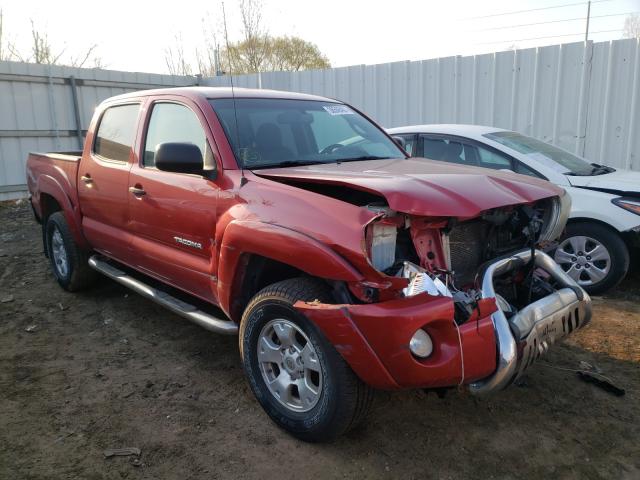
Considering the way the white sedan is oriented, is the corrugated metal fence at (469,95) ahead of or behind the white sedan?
behind

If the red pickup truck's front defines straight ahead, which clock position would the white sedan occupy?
The white sedan is roughly at 9 o'clock from the red pickup truck.

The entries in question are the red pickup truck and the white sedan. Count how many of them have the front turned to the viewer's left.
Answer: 0

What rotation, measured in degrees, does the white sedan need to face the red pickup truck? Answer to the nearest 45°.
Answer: approximately 90° to its right

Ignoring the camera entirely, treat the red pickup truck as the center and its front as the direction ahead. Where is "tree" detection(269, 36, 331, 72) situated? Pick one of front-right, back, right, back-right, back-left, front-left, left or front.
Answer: back-left

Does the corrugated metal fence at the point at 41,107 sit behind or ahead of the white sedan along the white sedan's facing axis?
behind

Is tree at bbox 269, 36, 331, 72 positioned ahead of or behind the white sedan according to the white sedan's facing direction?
behind

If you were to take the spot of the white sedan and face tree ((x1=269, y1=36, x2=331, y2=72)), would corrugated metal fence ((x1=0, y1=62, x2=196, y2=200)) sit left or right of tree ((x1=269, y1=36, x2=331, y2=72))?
left

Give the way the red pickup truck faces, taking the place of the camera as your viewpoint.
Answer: facing the viewer and to the right of the viewer

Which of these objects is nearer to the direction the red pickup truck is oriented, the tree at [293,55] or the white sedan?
the white sedan

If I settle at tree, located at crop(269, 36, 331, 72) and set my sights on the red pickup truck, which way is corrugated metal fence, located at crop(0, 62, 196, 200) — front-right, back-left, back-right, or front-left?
front-right

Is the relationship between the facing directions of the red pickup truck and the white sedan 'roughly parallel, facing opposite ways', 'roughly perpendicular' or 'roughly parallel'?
roughly parallel
